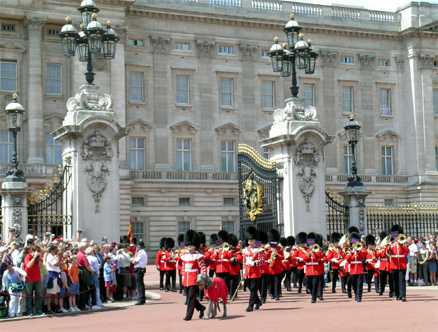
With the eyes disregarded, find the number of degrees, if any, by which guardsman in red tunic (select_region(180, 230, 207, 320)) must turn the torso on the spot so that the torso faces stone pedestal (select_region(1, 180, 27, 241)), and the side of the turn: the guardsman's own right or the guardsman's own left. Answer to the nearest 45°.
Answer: approximately 90° to the guardsman's own right

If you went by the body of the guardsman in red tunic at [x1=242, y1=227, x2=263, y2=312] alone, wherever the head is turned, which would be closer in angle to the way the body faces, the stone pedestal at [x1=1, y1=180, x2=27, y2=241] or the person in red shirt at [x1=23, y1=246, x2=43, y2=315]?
the person in red shirt

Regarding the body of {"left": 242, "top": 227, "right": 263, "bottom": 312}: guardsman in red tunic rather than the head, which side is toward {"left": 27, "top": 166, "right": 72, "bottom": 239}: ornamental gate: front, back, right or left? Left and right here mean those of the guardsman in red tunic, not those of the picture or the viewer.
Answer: right

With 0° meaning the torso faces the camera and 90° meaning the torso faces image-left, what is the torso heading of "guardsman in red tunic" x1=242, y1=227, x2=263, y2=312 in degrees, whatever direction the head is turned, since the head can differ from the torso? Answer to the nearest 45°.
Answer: approximately 45°

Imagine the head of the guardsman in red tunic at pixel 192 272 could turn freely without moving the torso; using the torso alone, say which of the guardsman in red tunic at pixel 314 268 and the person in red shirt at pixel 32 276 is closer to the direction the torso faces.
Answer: the person in red shirt

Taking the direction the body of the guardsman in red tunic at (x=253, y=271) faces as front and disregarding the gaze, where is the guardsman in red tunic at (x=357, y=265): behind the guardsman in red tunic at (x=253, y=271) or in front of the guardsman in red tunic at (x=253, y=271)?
behind

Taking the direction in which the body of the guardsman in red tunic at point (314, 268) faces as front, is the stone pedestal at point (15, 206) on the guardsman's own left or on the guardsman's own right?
on the guardsman's own right
